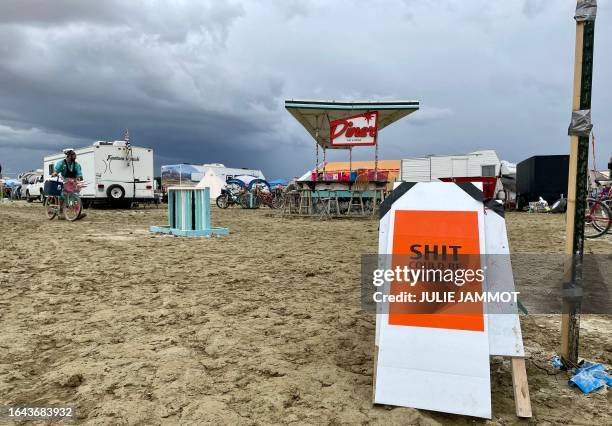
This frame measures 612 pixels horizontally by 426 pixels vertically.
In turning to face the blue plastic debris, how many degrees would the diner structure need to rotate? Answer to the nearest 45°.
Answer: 0° — it already faces it

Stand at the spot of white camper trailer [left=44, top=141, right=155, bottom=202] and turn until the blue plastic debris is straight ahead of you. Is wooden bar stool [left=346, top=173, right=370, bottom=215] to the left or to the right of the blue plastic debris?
left

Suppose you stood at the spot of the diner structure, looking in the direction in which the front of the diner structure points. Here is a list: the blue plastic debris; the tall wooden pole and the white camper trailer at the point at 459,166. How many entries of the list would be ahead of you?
2

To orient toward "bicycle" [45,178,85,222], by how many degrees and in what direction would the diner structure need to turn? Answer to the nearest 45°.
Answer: approximately 45° to its right

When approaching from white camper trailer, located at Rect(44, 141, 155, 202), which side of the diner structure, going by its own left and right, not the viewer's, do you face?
right

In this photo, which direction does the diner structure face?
toward the camera

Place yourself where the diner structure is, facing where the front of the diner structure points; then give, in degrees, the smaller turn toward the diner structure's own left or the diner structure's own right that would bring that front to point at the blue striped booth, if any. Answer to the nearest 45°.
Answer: approximately 45° to the diner structure's own right

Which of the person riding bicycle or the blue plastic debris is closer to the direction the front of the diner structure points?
the blue plastic debris

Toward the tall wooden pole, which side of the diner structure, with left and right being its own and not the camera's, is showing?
front

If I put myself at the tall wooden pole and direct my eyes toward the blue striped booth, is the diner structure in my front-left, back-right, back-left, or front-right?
front-right

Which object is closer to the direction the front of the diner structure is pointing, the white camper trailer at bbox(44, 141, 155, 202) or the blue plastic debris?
the blue plastic debris

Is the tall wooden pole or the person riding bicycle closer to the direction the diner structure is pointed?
the tall wooden pole

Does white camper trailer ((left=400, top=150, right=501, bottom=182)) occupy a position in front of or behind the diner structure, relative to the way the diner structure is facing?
behind
